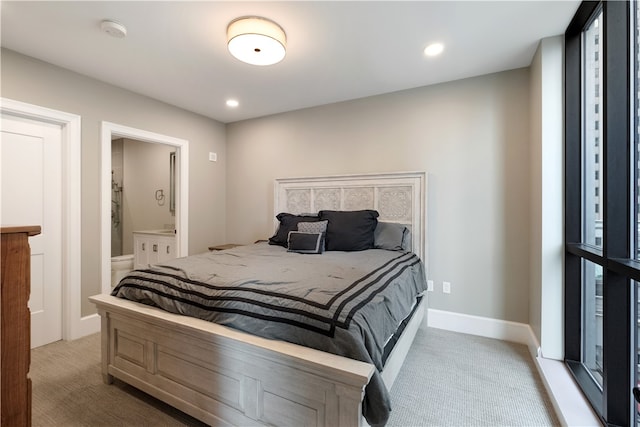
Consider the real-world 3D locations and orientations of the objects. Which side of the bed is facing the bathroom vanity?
right

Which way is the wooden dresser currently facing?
to the viewer's right

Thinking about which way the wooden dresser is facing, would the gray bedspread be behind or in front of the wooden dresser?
in front

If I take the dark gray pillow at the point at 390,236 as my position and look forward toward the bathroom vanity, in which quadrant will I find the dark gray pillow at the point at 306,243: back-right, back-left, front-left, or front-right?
front-left

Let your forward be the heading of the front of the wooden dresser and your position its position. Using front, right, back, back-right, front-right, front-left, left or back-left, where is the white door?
left

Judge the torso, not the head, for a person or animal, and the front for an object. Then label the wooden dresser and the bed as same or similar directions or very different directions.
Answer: very different directions

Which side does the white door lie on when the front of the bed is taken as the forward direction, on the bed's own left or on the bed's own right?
on the bed's own right

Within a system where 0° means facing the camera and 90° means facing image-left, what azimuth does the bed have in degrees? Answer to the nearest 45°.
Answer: approximately 45°

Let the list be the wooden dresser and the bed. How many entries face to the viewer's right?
1

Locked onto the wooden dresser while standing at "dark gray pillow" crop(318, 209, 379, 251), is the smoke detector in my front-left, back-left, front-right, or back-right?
front-right
